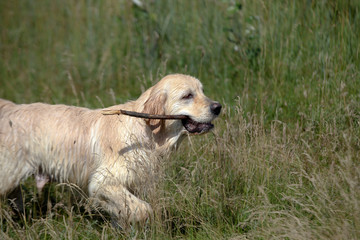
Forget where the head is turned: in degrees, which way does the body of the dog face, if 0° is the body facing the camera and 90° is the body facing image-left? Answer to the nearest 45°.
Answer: approximately 270°
